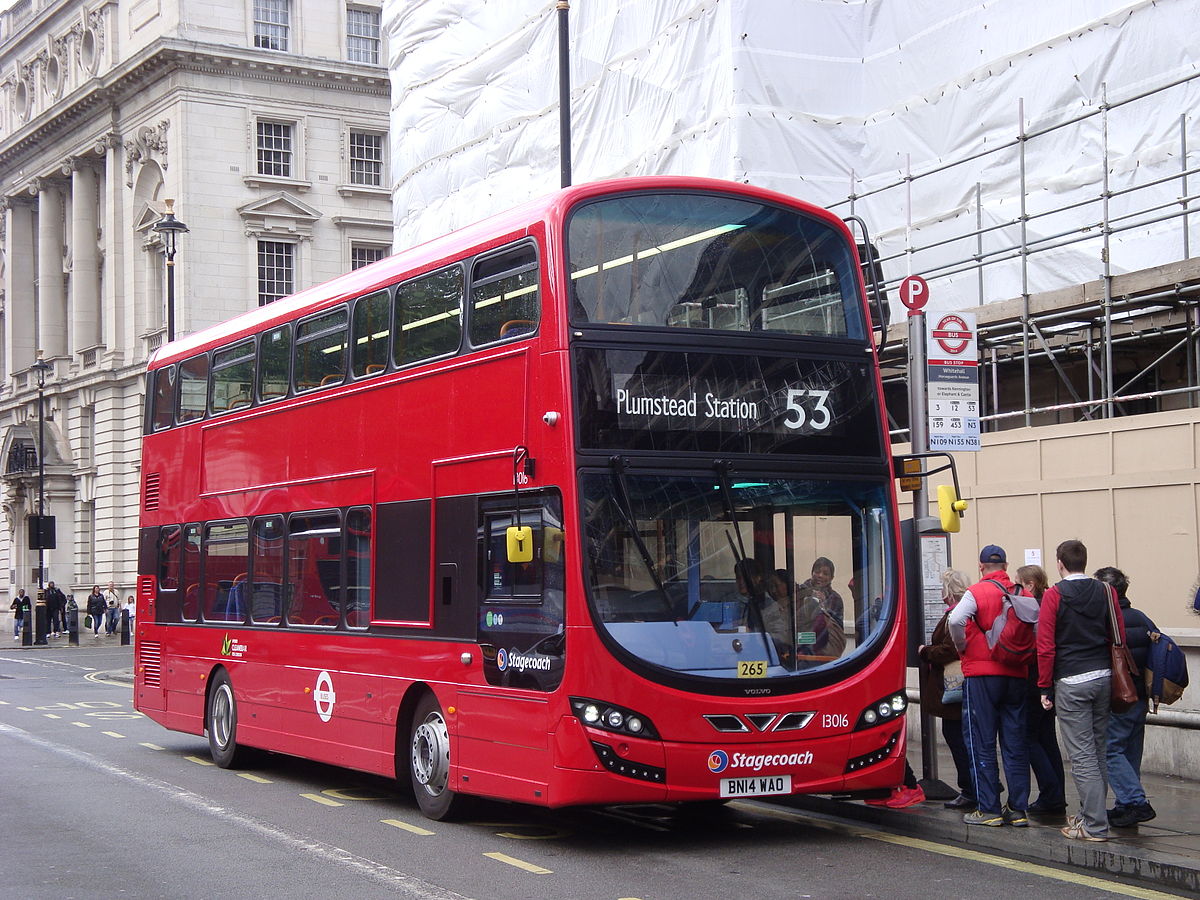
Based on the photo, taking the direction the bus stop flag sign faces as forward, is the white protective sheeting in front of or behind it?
behind

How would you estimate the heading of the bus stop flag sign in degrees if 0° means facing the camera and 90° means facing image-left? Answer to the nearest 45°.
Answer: approximately 0°

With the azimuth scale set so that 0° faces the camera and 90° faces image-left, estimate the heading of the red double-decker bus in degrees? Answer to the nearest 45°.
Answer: approximately 315°

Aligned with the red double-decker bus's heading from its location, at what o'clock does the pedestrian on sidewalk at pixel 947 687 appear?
The pedestrian on sidewalk is roughly at 10 o'clock from the red double-decker bus.

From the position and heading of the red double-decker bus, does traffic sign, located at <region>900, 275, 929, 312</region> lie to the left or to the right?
on its left

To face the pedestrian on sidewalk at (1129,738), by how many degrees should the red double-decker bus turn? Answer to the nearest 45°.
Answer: approximately 45° to its left

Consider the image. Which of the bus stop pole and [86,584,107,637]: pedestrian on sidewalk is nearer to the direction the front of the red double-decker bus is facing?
the bus stop pole

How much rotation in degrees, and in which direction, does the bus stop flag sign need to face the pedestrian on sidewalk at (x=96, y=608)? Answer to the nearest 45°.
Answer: approximately 135° to its right

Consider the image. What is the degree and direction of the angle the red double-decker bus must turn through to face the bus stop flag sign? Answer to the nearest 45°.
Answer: approximately 90° to its left

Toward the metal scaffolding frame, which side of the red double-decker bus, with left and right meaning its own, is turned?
left

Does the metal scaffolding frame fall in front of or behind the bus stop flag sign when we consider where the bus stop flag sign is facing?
behind

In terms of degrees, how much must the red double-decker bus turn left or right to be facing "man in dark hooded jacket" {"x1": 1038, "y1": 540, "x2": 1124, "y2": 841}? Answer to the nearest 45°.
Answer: approximately 45° to its left

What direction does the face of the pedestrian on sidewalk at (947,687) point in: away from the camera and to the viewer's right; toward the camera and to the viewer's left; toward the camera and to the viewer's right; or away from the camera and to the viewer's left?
away from the camera and to the viewer's left

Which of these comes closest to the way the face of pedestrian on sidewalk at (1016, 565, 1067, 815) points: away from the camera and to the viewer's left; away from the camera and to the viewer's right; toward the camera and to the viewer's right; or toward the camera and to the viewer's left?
away from the camera and to the viewer's left
